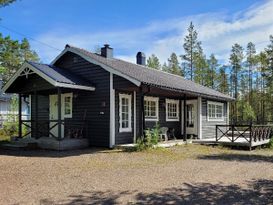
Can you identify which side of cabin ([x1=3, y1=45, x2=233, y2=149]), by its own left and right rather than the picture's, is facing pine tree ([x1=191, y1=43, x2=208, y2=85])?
back

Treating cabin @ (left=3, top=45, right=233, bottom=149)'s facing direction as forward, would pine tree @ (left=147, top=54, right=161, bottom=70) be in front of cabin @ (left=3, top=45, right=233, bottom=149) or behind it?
behind

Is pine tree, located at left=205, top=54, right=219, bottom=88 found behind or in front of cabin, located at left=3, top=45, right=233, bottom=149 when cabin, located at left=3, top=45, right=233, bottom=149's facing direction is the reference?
behind

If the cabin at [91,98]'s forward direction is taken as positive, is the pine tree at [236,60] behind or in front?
behind

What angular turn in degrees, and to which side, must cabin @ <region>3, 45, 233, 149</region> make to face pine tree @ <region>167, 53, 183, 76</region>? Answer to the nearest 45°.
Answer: approximately 135° to its right

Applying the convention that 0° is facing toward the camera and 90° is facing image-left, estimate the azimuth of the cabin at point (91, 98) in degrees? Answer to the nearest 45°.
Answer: approximately 45°

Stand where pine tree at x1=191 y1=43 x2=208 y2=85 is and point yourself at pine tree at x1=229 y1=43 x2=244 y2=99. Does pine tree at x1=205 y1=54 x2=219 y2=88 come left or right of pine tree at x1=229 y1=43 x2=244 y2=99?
left

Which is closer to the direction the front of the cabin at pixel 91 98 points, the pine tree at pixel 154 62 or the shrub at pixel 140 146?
the shrub

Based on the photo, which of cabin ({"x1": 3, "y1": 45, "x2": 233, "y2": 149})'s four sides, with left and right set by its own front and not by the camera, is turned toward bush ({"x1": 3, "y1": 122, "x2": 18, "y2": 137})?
right

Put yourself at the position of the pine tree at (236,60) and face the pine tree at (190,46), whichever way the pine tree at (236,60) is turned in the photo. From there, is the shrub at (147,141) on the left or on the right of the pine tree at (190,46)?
left

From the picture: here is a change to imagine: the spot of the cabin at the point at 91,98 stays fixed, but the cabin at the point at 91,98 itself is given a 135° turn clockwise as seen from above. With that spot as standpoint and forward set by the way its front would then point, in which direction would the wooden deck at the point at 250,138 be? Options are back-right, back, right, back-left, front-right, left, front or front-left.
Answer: right
